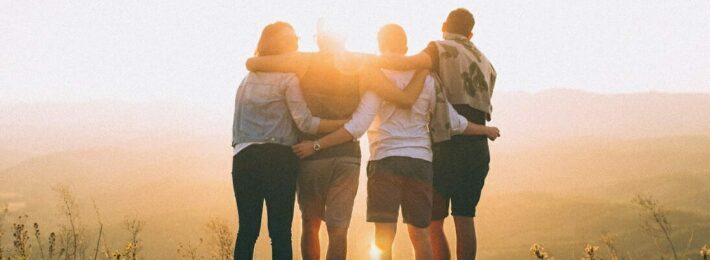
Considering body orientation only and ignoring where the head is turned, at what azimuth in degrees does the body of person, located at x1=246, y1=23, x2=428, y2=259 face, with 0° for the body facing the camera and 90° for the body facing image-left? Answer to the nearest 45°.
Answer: approximately 180°

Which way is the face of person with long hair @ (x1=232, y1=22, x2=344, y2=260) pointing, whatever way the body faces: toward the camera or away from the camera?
away from the camera

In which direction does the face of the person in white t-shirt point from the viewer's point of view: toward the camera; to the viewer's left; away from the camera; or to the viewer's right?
away from the camera

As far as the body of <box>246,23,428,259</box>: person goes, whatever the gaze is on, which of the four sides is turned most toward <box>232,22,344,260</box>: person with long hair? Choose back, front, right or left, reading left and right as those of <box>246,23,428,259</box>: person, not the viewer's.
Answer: left
